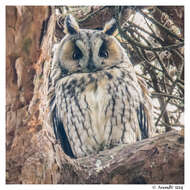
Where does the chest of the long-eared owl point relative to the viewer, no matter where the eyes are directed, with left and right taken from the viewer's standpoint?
facing the viewer
